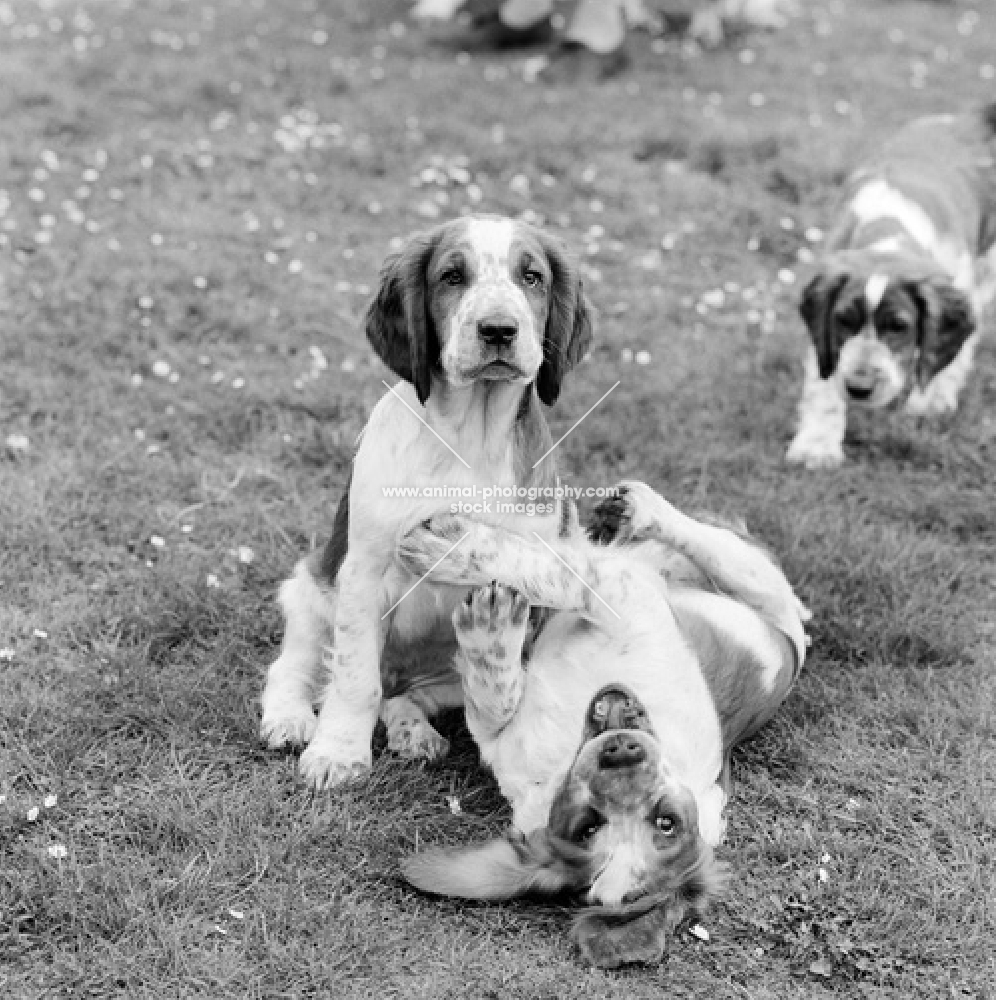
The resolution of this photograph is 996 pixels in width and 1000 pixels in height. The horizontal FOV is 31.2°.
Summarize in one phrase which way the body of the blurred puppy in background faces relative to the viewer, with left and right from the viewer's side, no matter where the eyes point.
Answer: facing the viewer and to the left of the viewer

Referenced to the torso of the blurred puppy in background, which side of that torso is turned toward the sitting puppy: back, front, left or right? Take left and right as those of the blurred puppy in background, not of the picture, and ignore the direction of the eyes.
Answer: front

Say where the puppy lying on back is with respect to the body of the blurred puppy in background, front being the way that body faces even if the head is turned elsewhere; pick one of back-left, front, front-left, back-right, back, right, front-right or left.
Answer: front-left
